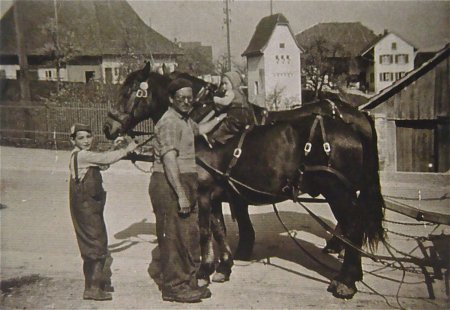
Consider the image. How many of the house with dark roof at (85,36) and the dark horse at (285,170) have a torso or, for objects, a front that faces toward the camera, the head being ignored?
1

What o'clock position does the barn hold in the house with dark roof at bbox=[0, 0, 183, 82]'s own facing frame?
The barn is roughly at 10 o'clock from the house with dark roof.

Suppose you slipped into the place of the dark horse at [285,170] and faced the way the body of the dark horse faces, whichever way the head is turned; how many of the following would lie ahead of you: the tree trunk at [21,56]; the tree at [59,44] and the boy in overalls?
3

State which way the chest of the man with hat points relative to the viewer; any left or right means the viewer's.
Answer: facing the viewer and to the right of the viewer

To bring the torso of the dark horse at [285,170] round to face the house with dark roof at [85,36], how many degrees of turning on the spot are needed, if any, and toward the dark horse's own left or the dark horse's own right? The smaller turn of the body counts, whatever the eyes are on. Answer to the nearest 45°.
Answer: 0° — it already faces it

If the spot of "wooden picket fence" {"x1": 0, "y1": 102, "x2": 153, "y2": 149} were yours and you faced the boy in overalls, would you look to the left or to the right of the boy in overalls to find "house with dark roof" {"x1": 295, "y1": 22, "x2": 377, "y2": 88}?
left

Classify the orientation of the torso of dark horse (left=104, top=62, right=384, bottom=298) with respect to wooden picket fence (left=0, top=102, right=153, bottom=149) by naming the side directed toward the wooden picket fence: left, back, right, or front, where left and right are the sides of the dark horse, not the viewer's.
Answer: front

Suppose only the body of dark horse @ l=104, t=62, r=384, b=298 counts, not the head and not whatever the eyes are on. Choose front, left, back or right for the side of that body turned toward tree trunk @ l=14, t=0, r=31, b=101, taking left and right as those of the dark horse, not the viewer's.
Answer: right

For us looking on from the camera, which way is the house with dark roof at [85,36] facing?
facing the viewer

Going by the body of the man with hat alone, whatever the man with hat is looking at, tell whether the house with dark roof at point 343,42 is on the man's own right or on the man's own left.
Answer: on the man's own left

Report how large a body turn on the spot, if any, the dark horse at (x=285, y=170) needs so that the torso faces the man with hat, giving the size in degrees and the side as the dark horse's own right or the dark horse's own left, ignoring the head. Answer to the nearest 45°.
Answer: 0° — it already faces them

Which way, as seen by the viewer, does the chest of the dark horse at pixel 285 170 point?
to the viewer's left
